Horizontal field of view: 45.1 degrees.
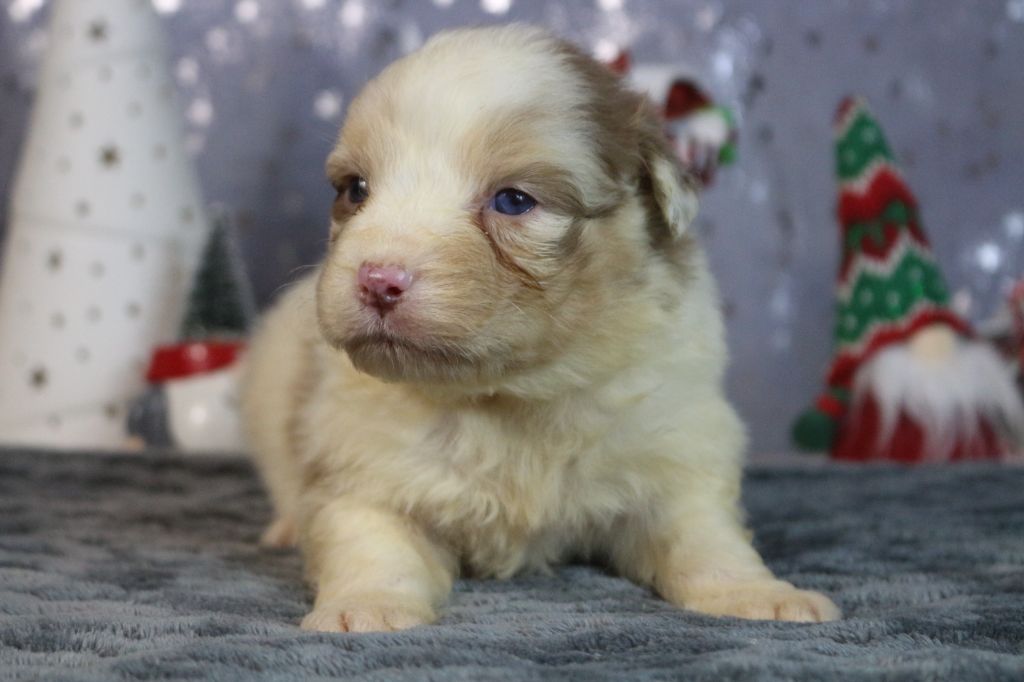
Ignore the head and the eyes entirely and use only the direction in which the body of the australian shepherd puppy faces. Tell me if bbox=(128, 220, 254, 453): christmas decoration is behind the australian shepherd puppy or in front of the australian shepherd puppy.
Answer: behind

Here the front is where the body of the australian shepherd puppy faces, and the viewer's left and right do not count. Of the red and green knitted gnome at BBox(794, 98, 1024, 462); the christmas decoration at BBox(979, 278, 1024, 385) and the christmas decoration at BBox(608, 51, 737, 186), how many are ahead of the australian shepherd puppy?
0

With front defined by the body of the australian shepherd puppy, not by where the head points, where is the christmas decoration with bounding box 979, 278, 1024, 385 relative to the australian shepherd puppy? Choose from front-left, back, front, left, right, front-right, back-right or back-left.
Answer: back-left

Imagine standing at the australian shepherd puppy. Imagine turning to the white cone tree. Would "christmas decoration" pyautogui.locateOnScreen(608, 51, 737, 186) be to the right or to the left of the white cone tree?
right

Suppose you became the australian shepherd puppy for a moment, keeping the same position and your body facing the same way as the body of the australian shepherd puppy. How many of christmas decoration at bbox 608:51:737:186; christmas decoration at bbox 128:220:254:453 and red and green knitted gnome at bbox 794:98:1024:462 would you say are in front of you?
0

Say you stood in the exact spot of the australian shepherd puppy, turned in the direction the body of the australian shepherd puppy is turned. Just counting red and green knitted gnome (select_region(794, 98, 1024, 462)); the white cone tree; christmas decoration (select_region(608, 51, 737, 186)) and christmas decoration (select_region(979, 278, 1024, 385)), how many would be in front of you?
0

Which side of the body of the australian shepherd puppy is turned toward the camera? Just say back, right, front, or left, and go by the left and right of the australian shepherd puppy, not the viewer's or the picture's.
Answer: front

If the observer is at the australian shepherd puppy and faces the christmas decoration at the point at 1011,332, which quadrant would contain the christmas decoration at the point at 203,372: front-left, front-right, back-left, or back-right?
front-left

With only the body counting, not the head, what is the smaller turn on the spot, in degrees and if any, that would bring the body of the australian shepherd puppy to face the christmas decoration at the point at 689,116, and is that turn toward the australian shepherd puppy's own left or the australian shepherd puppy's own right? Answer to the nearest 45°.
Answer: approximately 180°

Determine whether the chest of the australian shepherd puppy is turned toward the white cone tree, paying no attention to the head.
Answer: no

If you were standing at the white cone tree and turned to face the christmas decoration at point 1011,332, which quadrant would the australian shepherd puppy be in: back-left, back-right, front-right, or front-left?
front-right

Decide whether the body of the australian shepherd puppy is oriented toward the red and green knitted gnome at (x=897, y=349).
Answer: no

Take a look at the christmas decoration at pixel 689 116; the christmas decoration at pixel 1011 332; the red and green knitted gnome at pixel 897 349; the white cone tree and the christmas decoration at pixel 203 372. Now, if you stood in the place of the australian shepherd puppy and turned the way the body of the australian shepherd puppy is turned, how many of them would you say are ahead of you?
0
